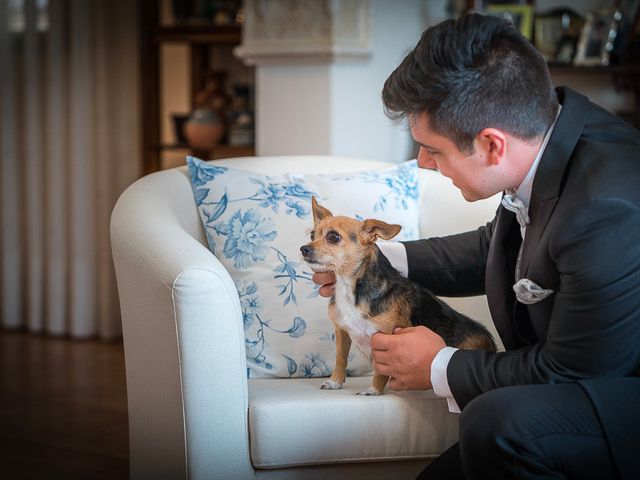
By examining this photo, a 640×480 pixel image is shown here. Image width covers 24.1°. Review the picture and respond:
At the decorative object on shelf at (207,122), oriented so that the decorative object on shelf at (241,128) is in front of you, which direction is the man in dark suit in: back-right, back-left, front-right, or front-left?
front-right

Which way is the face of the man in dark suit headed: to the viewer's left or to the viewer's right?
to the viewer's left

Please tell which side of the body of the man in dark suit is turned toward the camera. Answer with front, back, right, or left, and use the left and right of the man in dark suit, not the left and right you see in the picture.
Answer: left

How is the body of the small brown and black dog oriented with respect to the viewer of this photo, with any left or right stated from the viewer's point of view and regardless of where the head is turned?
facing the viewer and to the left of the viewer

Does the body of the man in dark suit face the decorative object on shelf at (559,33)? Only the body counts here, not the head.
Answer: no

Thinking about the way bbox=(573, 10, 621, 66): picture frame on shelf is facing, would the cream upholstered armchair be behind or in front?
in front

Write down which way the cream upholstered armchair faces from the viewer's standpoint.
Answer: facing the viewer and to the right of the viewer

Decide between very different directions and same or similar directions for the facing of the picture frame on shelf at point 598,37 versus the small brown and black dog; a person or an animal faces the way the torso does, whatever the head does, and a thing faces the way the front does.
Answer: same or similar directions

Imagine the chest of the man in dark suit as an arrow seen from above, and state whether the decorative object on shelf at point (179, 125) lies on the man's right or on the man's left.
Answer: on the man's right

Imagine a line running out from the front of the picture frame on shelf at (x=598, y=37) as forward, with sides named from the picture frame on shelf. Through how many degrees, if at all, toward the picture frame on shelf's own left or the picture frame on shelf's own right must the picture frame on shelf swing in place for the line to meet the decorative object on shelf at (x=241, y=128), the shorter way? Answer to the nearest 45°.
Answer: approximately 45° to the picture frame on shelf's own right

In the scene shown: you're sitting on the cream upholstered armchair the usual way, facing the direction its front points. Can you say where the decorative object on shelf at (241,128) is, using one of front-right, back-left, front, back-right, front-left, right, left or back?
back-left

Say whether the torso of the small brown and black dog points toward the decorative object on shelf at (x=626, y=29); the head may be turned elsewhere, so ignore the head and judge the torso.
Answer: no

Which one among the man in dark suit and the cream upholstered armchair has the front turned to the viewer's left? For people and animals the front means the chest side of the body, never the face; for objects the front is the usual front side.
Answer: the man in dark suit

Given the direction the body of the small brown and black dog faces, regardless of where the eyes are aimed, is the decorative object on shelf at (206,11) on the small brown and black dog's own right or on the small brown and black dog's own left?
on the small brown and black dog's own right

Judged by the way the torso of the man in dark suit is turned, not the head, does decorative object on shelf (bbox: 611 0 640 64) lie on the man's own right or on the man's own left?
on the man's own right
